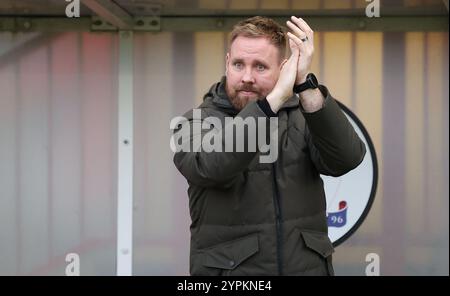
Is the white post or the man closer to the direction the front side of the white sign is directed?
the man

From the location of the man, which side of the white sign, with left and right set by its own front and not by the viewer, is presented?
front

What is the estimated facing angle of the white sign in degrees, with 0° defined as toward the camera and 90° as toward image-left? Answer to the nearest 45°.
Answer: approximately 0°

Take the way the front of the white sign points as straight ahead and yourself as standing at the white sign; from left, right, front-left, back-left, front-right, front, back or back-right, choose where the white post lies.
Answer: right
